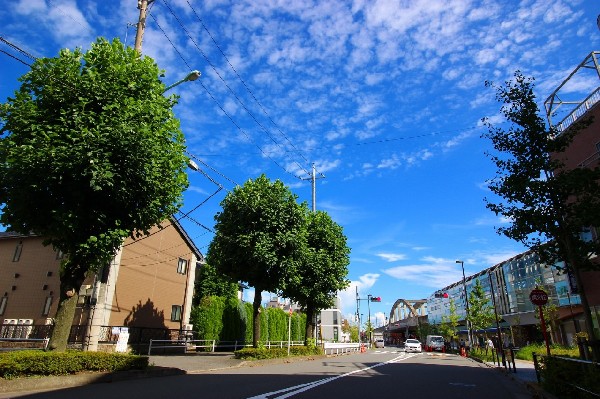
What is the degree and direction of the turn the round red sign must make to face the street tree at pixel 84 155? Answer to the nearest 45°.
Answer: approximately 45° to its right

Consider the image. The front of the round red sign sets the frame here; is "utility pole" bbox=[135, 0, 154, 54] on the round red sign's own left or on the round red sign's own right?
on the round red sign's own right

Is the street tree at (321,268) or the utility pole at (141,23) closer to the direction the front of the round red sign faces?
the utility pole

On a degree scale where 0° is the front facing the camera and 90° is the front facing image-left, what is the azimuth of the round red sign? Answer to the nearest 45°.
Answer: approximately 0°

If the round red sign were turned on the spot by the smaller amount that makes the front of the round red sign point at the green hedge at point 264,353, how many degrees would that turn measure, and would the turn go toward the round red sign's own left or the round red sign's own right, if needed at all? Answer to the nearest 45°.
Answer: approximately 90° to the round red sign's own right

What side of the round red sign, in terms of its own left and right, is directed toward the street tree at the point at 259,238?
right

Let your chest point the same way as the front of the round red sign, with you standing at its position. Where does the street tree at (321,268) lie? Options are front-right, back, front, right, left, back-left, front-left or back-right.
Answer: back-right

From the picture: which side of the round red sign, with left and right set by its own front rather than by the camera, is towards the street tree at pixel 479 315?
back

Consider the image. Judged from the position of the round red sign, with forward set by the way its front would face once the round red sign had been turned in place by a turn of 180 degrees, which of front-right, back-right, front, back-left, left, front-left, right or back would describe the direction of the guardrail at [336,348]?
front-left

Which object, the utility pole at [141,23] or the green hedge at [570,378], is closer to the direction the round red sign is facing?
the green hedge

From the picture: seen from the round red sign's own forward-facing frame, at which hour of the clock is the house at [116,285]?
The house is roughly at 3 o'clock from the round red sign.

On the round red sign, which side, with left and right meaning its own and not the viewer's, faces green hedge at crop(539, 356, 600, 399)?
front
